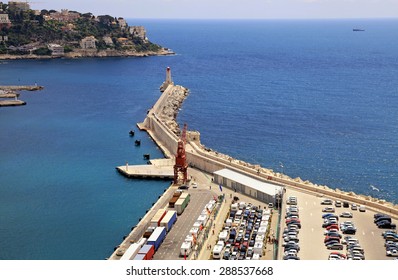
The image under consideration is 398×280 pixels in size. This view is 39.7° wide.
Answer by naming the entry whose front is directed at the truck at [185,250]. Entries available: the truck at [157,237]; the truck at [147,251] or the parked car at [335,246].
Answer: the parked car
